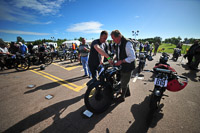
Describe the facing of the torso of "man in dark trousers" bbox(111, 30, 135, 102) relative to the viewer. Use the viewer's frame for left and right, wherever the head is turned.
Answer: facing the viewer and to the left of the viewer

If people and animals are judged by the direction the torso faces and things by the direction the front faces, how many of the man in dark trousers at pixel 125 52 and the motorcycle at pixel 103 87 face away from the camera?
0

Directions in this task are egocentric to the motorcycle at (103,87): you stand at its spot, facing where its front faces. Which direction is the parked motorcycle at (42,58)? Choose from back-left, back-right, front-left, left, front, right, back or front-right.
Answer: right

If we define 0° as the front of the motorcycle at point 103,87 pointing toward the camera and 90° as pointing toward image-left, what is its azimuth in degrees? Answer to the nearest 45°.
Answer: approximately 45°

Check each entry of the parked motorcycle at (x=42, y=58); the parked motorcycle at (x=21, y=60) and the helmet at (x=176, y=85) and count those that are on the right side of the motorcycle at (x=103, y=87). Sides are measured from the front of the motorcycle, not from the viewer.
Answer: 2

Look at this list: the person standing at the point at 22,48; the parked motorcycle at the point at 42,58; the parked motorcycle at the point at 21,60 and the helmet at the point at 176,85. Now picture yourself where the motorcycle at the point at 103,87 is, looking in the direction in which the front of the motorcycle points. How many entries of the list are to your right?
3

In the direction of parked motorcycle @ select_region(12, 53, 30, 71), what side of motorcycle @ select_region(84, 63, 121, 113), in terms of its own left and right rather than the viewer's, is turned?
right

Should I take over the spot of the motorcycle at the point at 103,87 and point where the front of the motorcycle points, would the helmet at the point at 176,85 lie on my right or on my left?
on my left

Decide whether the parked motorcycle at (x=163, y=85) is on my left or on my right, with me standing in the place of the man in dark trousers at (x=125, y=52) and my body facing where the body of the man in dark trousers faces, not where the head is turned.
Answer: on my left

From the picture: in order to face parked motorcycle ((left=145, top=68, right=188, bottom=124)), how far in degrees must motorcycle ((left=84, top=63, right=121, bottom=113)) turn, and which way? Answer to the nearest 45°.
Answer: approximately 135° to its left
